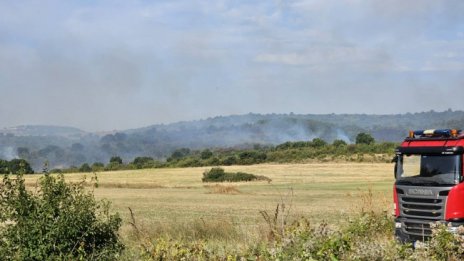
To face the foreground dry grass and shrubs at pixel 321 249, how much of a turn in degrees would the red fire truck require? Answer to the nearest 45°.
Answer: approximately 45° to its left

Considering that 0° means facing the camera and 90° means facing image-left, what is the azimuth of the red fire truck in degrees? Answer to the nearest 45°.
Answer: approximately 45°

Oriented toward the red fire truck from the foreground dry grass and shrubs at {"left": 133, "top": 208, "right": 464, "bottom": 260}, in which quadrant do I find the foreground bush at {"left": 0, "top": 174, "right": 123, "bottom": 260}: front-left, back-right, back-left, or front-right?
back-left

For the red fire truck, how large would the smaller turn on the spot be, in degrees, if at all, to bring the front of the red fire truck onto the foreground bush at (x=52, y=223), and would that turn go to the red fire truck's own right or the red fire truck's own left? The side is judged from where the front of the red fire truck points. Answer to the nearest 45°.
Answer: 0° — it already faces it
